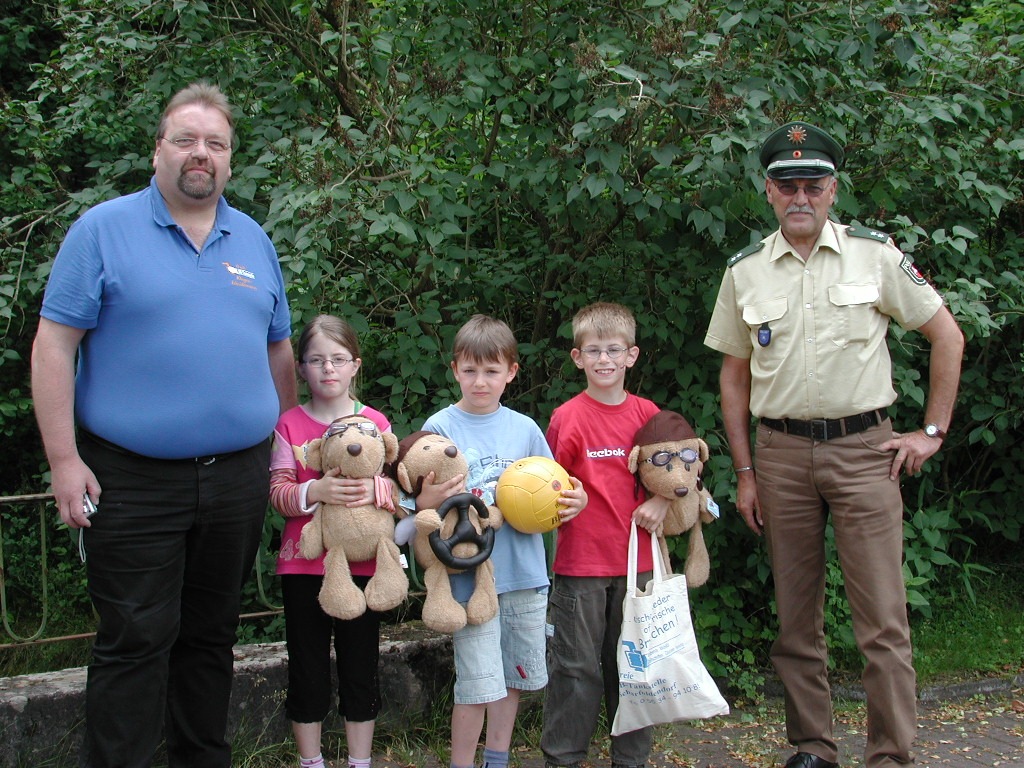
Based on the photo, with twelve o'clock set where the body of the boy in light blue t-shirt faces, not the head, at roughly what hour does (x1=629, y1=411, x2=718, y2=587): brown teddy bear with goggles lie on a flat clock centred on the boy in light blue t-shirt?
The brown teddy bear with goggles is roughly at 9 o'clock from the boy in light blue t-shirt.

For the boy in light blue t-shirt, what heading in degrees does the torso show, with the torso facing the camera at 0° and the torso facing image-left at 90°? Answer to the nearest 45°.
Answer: approximately 0°

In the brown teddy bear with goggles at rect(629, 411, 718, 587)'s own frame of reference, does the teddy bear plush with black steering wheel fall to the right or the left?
on its right

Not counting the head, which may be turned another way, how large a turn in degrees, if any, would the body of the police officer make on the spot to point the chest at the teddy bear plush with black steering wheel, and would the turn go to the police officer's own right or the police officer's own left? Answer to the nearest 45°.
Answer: approximately 45° to the police officer's own right

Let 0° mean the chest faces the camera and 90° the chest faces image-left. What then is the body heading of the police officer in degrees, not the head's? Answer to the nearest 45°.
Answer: approximately 0°

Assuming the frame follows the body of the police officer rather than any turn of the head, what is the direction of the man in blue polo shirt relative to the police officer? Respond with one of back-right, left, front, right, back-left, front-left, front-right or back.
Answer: front-right

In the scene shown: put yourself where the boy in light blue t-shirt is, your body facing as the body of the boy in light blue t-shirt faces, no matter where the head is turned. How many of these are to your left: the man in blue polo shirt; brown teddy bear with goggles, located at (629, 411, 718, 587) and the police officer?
2

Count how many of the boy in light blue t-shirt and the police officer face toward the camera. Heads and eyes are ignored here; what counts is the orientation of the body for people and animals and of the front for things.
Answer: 2
